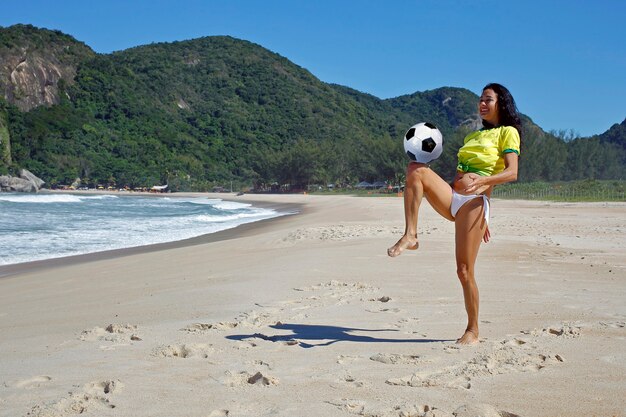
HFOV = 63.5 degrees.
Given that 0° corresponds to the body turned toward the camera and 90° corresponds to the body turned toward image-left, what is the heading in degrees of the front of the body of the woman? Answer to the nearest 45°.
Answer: approximately 45°
